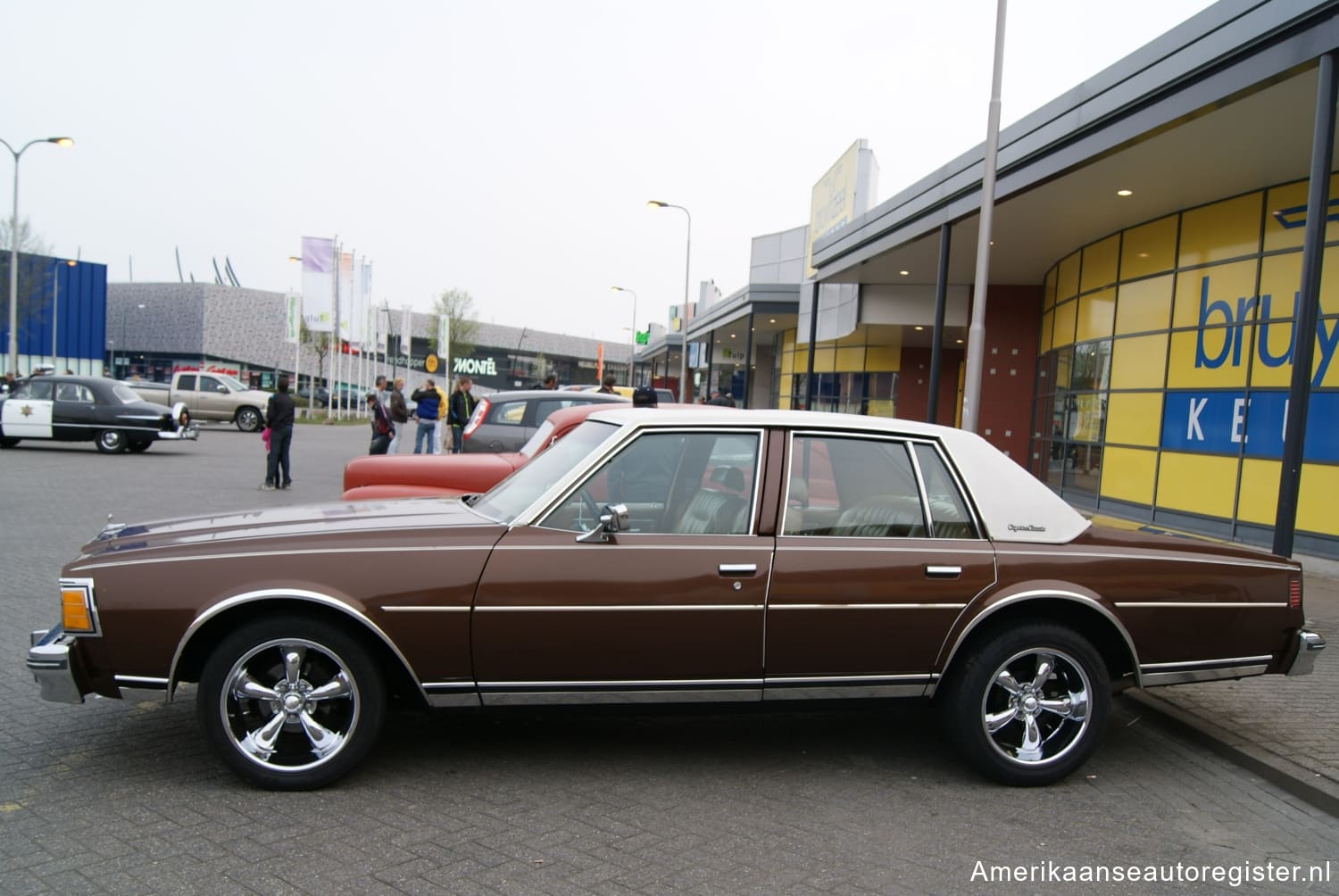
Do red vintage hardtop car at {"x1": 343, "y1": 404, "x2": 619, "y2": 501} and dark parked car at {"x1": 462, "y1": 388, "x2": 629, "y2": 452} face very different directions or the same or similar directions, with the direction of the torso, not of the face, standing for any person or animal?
very different directions

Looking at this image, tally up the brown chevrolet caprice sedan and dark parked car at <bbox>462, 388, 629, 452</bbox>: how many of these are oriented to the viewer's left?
1

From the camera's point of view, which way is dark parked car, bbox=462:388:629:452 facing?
to the viewer's right

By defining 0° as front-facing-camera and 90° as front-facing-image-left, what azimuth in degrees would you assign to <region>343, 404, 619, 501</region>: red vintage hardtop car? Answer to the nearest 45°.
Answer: approximately 90°

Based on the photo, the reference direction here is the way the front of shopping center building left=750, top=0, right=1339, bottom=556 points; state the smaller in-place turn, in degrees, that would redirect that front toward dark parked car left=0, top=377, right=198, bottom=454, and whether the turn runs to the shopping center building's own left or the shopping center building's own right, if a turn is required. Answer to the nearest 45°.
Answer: approximately 45° to the shopping center building's own right

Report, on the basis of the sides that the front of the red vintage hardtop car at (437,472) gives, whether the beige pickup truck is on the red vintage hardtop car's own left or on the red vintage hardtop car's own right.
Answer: on the red vintage hardtop car's own right

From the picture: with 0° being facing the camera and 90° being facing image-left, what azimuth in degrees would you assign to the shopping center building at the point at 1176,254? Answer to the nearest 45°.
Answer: approximately 45°

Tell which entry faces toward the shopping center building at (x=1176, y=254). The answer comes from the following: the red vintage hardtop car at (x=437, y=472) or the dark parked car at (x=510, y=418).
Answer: the dark parked car

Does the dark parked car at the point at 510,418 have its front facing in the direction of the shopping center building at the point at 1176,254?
yes

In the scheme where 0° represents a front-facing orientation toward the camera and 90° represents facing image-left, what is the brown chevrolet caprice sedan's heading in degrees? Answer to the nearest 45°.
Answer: approximately 90°

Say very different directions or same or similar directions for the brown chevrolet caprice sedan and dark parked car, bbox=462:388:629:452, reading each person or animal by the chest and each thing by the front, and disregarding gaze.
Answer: very different directions

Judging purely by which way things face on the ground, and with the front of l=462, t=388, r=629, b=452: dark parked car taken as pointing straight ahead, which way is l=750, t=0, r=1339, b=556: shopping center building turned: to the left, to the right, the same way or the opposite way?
the opposite way

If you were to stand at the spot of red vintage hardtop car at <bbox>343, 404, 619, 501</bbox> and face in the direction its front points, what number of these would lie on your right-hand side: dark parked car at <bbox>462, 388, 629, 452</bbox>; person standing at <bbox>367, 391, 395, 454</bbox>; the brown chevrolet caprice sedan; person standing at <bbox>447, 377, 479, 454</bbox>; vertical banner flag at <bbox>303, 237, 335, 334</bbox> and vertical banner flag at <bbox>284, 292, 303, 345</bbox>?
5
